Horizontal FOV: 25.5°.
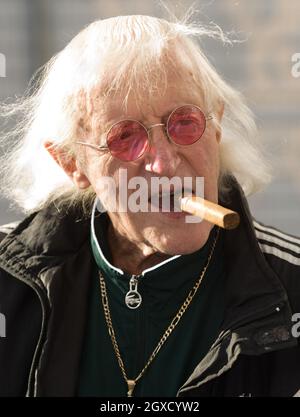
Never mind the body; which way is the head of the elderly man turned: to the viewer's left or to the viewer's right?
to the viewer's right

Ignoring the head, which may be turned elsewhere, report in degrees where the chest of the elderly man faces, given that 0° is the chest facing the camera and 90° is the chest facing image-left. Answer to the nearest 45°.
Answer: approximately 0°
